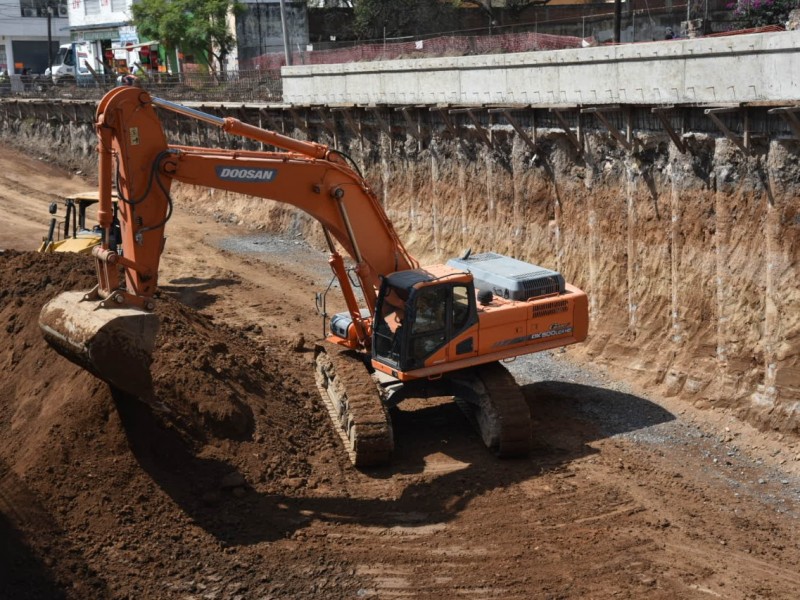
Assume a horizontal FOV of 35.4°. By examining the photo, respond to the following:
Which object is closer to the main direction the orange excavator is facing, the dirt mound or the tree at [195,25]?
the dirt mound

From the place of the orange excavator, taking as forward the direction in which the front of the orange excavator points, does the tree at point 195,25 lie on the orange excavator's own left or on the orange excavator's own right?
on the orange excavator's own right

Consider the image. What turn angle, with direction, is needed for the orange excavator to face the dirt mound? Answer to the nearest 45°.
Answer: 0° — it already faces it

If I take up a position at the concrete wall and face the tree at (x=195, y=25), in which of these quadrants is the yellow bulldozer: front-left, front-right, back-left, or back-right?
front-left

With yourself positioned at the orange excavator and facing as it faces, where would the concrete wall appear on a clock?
The concrete wall is roughly at 6 o'clock from the orange excavator.

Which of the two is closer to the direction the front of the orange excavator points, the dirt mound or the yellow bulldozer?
the dirt mound

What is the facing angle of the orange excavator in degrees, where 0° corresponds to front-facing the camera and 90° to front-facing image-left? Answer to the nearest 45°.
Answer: approximately 45°

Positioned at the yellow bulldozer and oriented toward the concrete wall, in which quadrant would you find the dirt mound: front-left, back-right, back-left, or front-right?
front-right
